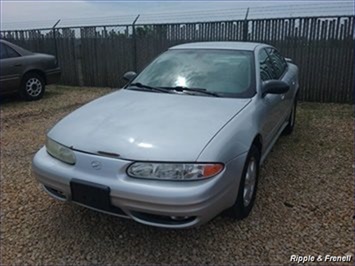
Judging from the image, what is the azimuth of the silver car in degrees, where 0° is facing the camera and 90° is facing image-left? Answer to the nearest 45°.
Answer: approximately 45°

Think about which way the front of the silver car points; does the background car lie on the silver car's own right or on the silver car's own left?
on the silver car's own right

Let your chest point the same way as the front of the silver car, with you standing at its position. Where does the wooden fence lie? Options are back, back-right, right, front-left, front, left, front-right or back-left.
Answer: back-right
